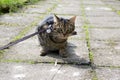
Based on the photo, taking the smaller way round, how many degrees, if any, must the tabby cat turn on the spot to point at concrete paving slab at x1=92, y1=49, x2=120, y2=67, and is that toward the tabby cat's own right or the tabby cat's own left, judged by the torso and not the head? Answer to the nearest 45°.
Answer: approximately 45° to the tabby cat's own left

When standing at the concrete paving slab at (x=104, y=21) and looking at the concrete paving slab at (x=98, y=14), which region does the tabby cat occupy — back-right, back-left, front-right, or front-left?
back-left

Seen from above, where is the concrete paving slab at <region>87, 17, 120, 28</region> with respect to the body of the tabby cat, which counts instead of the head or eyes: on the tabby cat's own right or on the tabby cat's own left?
on the tabby cat's own left

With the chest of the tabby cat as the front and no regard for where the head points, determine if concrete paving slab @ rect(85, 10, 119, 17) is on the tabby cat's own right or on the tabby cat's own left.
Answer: on the tabby cat's own left

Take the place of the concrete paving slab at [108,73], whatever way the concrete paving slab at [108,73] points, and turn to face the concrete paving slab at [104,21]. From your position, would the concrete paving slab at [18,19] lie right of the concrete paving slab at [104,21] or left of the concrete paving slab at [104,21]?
left

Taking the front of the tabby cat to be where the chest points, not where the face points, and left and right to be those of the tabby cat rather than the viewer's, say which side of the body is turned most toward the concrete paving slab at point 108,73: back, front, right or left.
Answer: front

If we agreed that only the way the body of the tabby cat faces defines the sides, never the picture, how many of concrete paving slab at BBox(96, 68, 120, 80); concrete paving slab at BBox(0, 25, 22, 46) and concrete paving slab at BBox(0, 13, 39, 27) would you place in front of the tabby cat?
1
